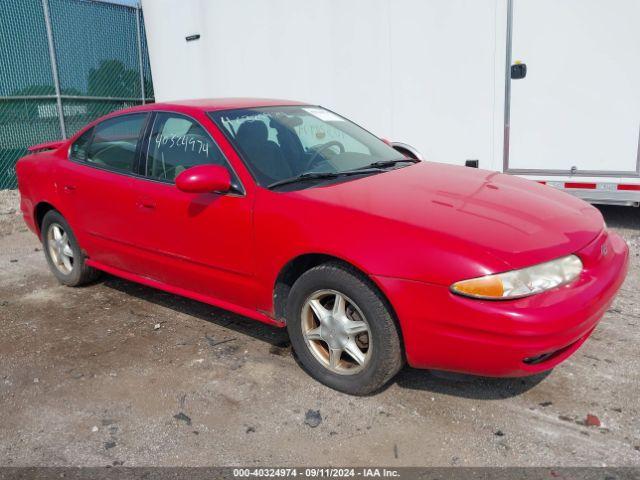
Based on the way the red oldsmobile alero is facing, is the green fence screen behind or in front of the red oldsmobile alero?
behind

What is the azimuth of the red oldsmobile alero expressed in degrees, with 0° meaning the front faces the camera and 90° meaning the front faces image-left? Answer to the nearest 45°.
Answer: approximately 315°

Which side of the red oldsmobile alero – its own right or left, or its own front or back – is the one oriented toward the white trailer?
left
